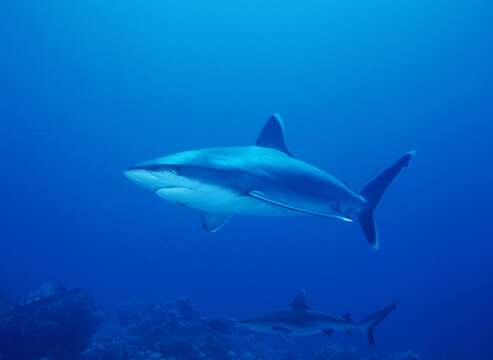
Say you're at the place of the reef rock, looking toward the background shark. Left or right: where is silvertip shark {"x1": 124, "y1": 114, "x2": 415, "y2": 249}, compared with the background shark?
right

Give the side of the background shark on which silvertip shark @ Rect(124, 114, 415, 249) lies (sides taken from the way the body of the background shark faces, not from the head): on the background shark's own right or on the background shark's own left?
on the background shark's own left

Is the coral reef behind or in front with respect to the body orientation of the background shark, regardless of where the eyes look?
in front

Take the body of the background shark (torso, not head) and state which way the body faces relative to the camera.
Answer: to the viewer's left

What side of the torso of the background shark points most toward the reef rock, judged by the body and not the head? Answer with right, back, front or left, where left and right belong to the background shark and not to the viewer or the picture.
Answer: front
